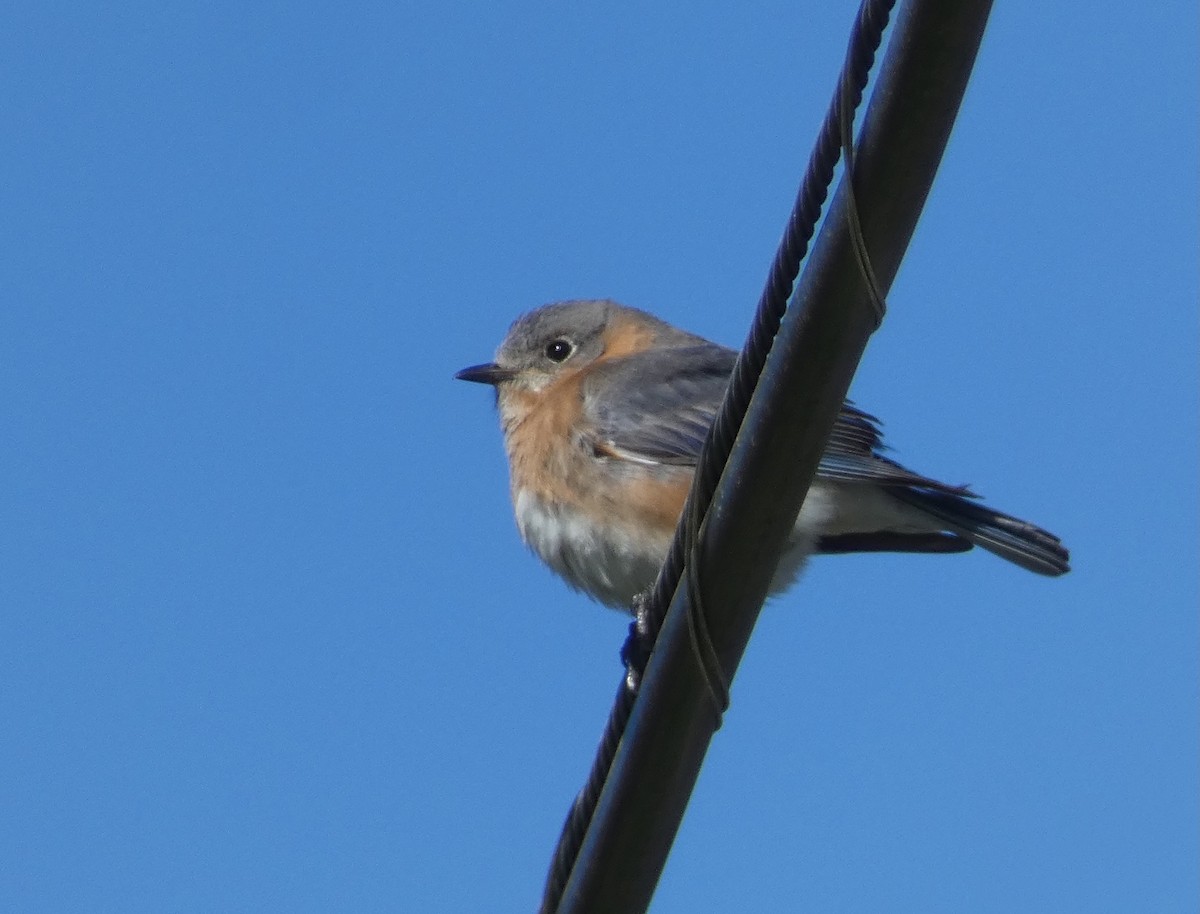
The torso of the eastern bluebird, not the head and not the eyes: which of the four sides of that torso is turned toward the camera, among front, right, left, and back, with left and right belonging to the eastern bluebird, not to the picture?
left
